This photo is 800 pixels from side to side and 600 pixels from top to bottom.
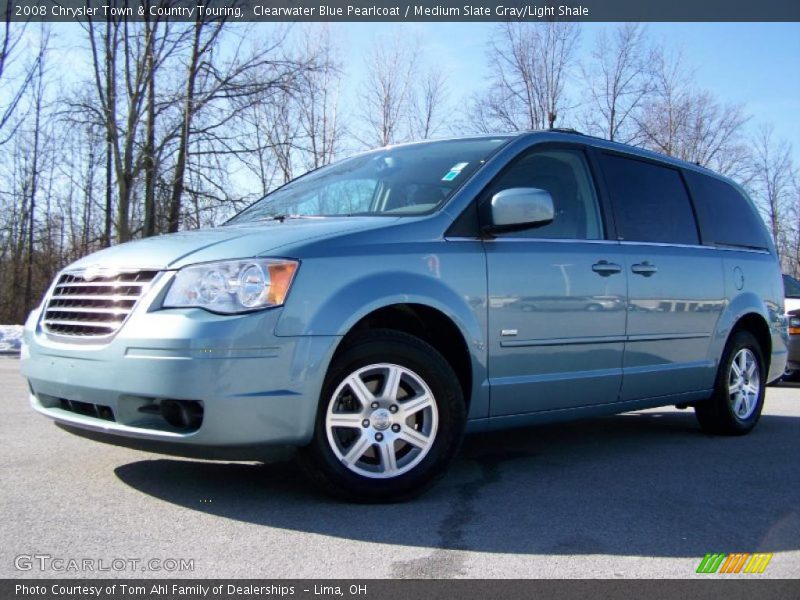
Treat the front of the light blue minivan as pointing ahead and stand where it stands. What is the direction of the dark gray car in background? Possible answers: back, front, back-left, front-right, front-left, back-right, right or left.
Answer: back

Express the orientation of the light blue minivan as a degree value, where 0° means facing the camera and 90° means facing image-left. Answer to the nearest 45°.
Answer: approximately 45°
